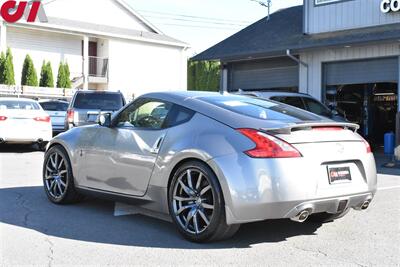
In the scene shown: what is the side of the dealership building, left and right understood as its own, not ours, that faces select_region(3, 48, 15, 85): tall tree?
right

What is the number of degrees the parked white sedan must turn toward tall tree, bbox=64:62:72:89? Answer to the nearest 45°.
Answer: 0° — it already faces it

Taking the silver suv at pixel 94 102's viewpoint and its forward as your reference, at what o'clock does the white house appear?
The white house is roughly at 12 o'clock from the silver suv.

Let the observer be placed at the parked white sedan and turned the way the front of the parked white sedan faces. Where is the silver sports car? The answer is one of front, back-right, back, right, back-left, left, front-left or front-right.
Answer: back

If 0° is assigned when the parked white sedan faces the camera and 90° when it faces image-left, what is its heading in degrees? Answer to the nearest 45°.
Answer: approximately 180°

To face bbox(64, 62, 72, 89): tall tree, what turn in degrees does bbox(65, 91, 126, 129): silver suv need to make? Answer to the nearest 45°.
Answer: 0° — it already faces it

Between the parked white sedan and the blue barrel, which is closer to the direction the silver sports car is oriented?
the parked white sedan

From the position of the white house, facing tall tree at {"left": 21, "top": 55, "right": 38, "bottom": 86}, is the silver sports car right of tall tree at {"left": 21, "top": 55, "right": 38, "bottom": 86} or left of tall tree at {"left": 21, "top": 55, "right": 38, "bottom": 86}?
left

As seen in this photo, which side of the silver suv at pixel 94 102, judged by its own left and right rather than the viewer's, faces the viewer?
back

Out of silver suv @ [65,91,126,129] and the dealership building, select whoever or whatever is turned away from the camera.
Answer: the silver suv

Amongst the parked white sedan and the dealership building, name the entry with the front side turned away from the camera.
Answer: the parked white sedan

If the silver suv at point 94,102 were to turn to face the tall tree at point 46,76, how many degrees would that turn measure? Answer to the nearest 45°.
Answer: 0° — it already faces it
